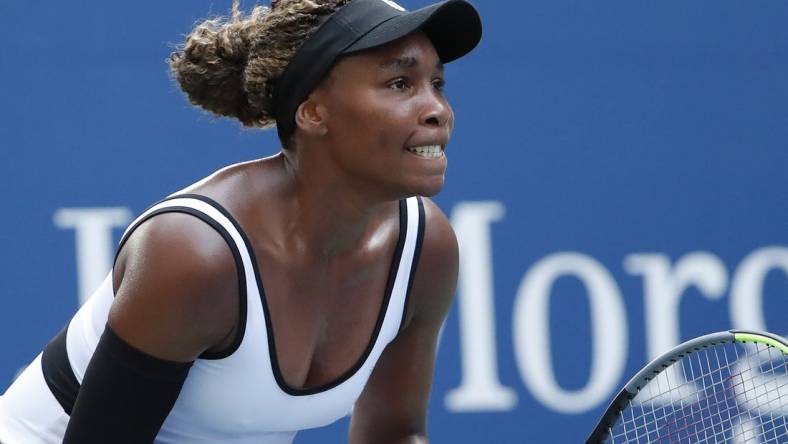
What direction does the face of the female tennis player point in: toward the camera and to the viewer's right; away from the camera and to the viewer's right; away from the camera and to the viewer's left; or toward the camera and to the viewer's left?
toward the camera and to the viewer's right

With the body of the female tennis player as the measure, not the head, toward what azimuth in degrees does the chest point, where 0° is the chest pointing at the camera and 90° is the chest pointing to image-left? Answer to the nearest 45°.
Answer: approximately 315°
